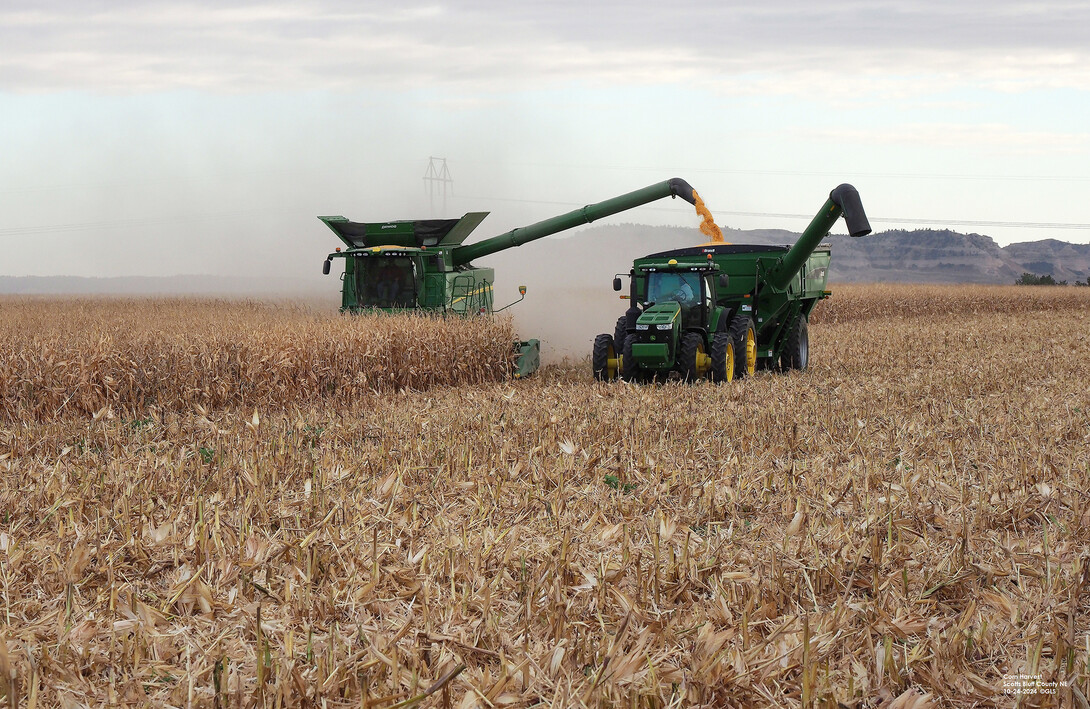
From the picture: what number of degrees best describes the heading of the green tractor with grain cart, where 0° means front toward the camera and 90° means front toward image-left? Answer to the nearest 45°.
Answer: approximately 45°

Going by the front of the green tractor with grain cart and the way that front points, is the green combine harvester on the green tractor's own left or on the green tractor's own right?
on the green tractor's own right
